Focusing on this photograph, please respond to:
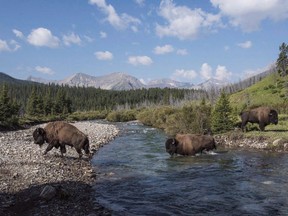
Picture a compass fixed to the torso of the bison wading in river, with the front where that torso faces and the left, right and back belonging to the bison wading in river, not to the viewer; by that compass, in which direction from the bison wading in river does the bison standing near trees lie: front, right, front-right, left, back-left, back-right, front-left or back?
back-right

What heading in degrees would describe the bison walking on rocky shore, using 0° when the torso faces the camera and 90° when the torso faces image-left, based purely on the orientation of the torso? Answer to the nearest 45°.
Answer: approximately 90°

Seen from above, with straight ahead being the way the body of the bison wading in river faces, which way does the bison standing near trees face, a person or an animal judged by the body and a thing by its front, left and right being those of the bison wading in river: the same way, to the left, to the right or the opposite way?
the opposite way

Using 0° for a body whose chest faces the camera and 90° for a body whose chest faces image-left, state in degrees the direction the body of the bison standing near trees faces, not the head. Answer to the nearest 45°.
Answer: approximately 270°

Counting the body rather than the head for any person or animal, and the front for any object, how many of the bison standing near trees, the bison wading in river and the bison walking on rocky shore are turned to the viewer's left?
2

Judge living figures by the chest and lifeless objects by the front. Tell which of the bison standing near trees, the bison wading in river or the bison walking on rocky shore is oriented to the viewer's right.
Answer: the bison standing near trees

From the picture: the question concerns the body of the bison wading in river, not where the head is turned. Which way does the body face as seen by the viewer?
to the viewer's left

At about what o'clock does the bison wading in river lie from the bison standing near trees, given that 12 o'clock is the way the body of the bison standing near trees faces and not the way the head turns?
The bison wading in river is roughly at 4 o'clock from the bison standing near trees.

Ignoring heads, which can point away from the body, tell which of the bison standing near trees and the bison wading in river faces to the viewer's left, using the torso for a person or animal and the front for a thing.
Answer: the bison wading in river

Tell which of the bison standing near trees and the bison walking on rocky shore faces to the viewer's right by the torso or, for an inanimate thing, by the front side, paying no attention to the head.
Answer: the bison standing near trees
